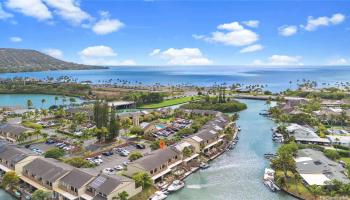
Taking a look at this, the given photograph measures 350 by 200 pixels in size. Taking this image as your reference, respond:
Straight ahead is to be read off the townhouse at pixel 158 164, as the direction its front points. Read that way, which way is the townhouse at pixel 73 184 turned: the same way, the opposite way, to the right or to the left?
to the right

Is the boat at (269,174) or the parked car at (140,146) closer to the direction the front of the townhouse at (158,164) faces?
the boat

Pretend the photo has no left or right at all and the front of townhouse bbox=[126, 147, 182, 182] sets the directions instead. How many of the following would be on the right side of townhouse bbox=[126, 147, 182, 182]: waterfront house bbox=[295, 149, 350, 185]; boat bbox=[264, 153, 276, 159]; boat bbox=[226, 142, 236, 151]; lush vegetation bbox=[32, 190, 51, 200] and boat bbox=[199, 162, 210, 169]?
1

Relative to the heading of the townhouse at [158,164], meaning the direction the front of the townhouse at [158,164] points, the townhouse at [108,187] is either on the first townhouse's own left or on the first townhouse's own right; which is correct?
on the first townhouse's own right

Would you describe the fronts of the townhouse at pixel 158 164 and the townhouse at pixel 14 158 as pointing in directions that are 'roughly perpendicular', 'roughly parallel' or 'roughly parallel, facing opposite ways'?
roughly perpendicular

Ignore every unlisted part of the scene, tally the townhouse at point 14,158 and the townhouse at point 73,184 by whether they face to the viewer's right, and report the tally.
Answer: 0

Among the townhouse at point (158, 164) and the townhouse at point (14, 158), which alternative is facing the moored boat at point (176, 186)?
the townhouse at point (158, 164)

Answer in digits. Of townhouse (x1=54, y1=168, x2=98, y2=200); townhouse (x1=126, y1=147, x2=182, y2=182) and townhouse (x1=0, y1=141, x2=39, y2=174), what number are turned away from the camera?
0

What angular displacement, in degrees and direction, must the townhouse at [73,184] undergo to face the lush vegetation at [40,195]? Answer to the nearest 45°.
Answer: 0° — it already faces it

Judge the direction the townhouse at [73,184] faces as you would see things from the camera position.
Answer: facing the viewer and to the left of the viewer

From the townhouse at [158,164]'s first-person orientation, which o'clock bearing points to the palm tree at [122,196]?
The palm tree is roughly at 2 o'clock from the townhouse.

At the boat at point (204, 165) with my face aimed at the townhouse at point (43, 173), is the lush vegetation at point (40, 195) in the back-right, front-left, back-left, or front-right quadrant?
front-left

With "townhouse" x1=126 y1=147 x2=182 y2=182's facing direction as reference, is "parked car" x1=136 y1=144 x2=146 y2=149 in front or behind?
behind

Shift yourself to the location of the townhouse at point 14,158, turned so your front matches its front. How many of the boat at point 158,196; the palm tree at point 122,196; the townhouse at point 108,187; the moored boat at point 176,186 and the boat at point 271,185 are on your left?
5

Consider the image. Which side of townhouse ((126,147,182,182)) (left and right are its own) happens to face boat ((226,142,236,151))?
left

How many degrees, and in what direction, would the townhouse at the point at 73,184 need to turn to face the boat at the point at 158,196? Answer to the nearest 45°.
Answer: approximately 135° to its left

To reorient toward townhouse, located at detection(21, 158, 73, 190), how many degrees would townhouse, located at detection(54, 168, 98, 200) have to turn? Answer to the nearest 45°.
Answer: approximately 90° to its right

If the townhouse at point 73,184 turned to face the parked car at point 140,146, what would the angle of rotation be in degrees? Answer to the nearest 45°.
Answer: approximately 180°
